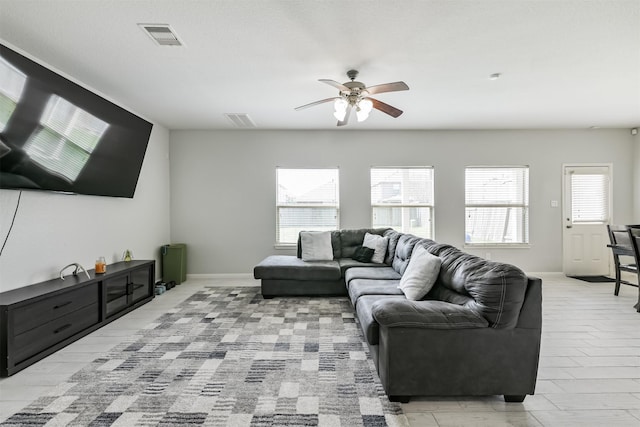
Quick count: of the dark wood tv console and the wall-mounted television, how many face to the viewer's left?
0

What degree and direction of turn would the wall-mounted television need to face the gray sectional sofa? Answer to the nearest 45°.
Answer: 0° — it already faces it

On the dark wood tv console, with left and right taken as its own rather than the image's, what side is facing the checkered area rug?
front

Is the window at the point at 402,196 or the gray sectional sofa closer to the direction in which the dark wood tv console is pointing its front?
the gray sectional sofa

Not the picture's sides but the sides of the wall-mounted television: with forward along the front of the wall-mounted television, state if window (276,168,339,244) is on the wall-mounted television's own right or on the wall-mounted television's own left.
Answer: on the wall-mounted television's own left

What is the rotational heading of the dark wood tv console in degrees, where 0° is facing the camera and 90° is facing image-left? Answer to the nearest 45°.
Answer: approximately 315°

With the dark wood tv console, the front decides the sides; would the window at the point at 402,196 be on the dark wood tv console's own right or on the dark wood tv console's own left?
on the dark wood tv console's own left

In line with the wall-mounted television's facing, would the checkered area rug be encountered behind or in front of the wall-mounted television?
in front

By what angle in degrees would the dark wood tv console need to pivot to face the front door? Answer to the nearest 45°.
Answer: approximately 45° to its left

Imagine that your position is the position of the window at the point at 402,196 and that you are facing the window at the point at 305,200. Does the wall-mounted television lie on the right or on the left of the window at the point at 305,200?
left

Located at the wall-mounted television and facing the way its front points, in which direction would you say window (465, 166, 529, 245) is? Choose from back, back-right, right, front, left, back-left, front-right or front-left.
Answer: front-left

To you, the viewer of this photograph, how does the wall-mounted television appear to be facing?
facing the viewer and to the right of the viewer
